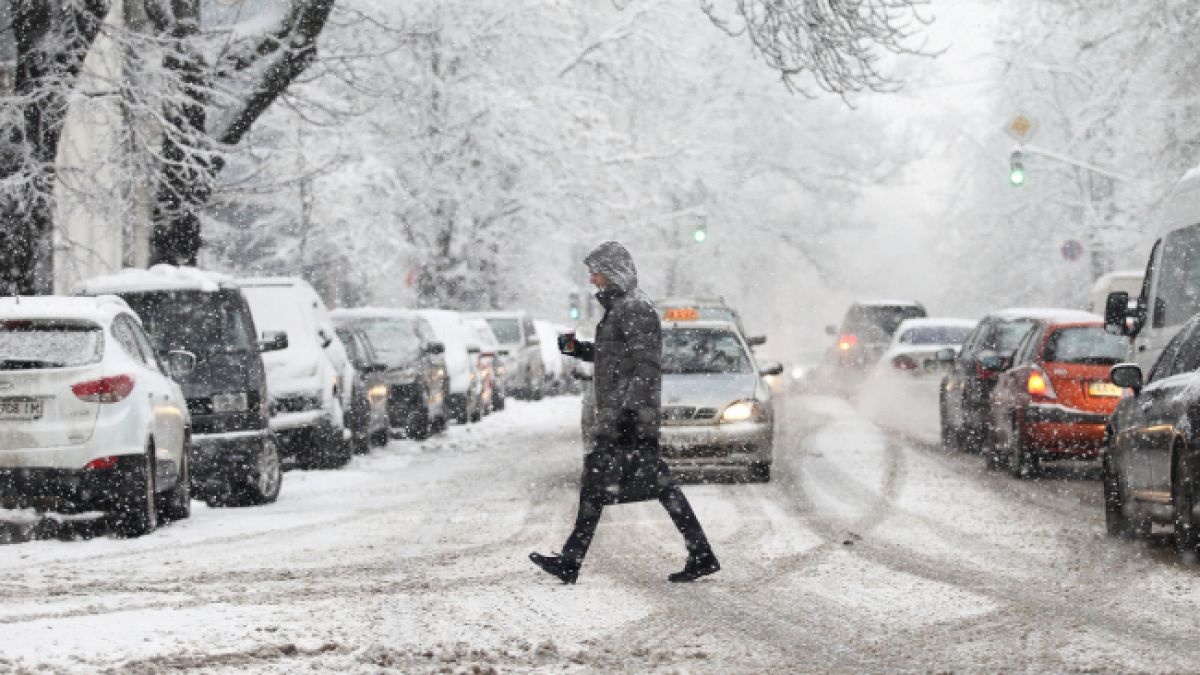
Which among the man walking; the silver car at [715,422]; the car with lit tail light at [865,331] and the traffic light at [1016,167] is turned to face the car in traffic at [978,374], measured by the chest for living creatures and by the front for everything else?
the traffic light

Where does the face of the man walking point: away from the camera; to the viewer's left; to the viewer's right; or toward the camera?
to the viewer's left

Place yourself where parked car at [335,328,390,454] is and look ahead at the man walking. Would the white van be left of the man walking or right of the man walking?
left

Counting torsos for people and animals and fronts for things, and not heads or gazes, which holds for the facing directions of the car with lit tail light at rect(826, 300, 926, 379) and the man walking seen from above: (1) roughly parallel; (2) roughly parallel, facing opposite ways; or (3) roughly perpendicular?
roughly perpendicular

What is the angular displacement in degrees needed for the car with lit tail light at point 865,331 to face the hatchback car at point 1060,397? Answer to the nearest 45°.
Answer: approximately 180°

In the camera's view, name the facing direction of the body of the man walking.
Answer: to the viewer's left

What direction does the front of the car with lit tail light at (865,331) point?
away from the camera
